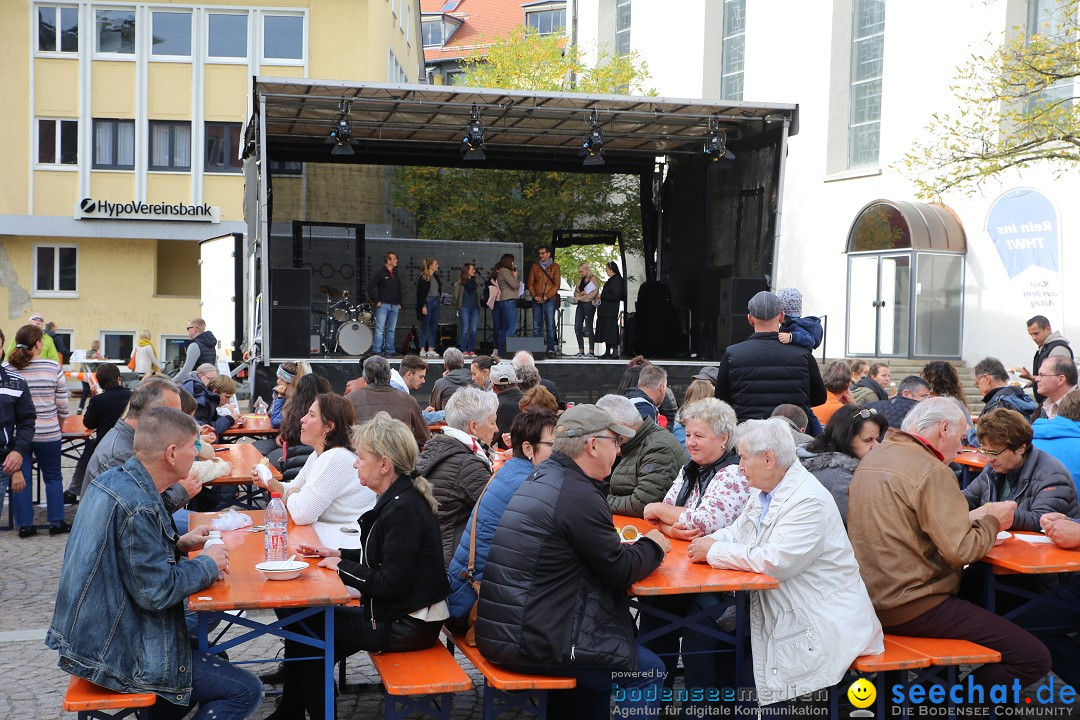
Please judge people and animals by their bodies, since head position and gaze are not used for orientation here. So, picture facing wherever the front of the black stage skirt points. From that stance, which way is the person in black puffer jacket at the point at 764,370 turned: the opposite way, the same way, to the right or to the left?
the opposite way

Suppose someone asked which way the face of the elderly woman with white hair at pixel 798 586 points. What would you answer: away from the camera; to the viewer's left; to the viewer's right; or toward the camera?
to the viewer's left

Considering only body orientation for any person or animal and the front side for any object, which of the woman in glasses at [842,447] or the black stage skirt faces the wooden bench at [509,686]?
the black stage skirt

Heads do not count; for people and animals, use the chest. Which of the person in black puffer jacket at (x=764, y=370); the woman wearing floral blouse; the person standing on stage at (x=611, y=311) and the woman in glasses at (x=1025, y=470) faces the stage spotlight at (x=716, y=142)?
the person in black puffer jacket

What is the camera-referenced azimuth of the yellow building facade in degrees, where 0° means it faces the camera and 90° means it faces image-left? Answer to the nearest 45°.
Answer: approximately 0°

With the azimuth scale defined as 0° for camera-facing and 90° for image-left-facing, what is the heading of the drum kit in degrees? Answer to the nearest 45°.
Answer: approximately 0°

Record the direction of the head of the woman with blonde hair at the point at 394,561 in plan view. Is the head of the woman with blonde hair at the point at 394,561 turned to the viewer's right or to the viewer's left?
to the viewer's left

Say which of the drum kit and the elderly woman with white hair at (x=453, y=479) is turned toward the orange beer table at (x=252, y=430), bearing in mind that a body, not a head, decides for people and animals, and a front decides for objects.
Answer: the drum kit

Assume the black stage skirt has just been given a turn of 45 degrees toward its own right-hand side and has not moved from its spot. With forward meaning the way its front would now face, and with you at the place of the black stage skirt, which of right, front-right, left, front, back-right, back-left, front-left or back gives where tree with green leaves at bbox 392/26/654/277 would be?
back-right

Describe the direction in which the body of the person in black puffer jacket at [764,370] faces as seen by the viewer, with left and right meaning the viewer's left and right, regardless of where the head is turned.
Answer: facing away from the viewer

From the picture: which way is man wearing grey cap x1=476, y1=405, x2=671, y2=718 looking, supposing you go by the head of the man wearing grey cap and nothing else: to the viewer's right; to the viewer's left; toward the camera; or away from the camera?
to the viewer's right

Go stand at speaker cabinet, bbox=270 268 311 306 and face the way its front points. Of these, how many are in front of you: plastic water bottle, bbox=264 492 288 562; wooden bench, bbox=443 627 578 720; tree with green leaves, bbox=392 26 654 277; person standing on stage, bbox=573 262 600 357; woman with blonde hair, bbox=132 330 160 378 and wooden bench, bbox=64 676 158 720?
3

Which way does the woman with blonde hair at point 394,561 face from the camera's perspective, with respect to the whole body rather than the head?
to the viewer's left

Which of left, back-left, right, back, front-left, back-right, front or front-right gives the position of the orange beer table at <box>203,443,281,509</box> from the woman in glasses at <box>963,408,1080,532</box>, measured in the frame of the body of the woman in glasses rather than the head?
front-right
